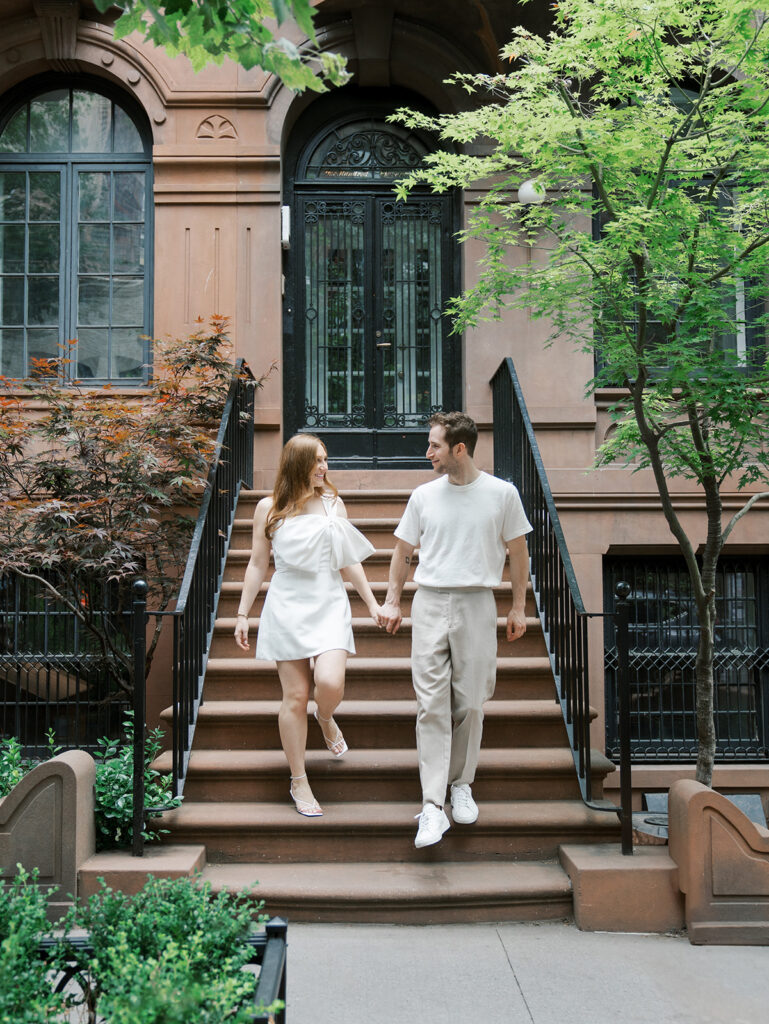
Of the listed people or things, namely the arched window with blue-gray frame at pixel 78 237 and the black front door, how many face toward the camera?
2

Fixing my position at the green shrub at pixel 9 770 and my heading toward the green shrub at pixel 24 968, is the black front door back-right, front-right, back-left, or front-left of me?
back-left

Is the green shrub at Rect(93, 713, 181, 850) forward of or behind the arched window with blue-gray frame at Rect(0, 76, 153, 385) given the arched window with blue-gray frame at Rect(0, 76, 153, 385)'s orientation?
forward

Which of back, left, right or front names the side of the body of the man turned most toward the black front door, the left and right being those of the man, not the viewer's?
back

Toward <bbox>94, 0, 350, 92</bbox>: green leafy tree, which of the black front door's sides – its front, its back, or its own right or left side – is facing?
front

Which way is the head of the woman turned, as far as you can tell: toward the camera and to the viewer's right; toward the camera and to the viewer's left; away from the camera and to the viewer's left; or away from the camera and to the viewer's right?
toward the camera and to the viewer's right

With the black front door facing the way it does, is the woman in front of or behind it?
in front

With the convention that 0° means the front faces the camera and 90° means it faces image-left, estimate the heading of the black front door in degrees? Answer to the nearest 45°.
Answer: approximately 0°

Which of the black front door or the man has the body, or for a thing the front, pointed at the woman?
the black front door
